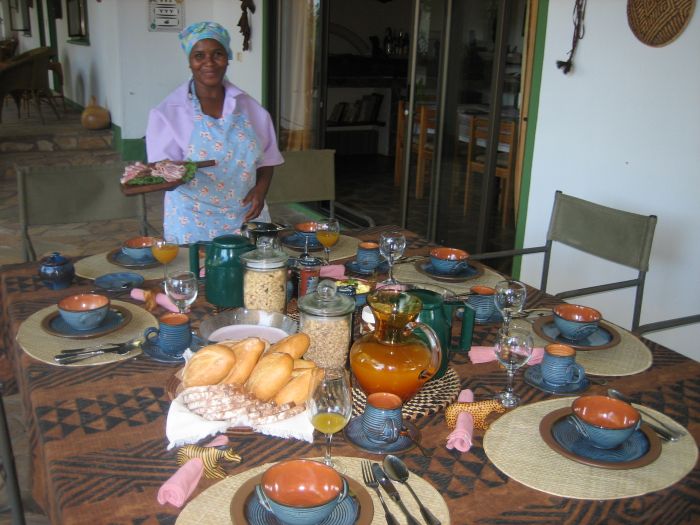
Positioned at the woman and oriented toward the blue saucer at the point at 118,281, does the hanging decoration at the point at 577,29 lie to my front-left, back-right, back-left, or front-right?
back-left

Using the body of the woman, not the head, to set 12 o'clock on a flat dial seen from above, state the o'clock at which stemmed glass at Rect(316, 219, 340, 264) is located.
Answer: The stemmed glass is roughly at 11 o'clock from the woman.

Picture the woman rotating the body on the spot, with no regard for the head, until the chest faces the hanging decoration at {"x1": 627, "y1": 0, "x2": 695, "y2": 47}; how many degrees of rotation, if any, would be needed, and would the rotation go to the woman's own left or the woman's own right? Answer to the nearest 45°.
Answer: approximately 90° to the woman's own left

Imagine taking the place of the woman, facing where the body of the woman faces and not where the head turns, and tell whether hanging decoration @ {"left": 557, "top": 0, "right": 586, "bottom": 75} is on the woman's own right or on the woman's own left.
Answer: on the woman's own left

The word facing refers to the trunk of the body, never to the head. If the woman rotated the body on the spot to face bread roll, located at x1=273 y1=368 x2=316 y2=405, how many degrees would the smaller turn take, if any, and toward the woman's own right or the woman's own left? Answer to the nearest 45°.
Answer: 0° — they already face it

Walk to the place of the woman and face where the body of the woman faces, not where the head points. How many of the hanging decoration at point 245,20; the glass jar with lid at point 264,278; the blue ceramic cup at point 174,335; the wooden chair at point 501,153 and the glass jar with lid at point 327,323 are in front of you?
3

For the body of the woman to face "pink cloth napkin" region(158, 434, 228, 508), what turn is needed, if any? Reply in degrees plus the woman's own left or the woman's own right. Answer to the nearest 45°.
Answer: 0° — they already face it

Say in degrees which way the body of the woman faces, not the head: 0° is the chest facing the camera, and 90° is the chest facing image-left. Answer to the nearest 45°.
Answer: approximately 0°

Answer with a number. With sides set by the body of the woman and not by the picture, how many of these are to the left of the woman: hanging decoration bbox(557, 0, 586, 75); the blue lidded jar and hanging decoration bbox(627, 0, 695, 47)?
2

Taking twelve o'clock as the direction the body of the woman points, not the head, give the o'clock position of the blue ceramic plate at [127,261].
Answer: The blue ceramic plate is roughly at 1 o'clock from the woman.
